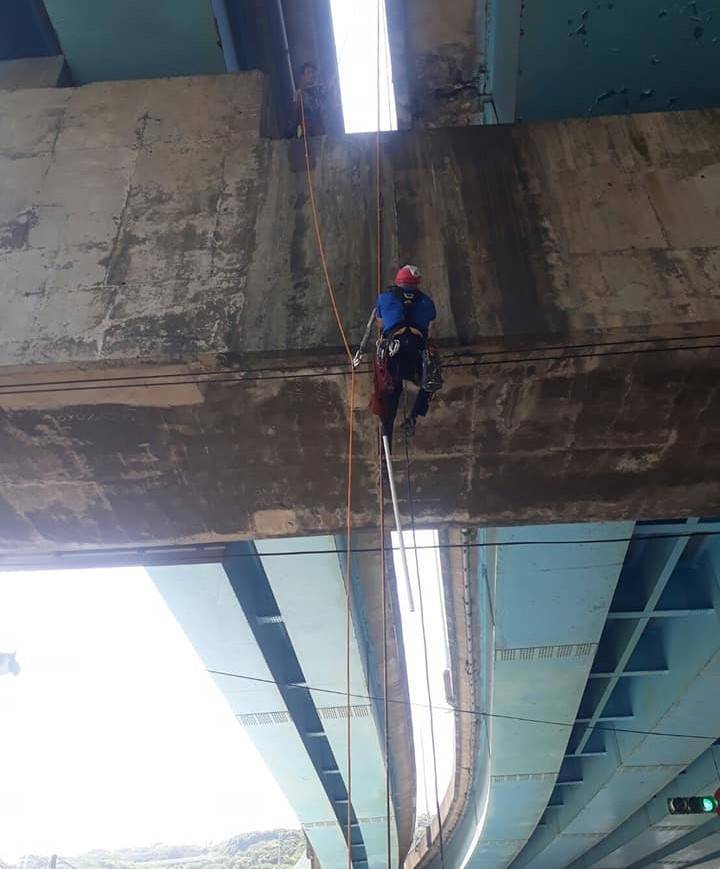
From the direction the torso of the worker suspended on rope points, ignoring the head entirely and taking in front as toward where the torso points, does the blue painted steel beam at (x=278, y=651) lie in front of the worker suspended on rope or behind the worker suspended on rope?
in front

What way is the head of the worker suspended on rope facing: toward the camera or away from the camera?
away from the camera

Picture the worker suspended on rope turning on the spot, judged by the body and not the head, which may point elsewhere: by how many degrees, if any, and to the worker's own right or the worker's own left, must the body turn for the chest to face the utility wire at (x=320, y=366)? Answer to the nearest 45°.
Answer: approximately 45° to the worker's own left

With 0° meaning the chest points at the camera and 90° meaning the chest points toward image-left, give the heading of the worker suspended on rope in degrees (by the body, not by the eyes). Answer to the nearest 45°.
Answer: approximately 180°

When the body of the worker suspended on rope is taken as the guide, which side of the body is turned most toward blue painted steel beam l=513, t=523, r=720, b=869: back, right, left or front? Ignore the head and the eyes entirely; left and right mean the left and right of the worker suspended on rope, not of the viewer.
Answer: front

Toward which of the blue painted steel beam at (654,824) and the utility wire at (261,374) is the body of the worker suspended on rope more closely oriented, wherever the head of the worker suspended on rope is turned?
the blue painted steel beam
